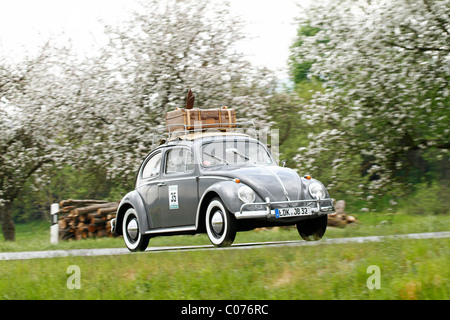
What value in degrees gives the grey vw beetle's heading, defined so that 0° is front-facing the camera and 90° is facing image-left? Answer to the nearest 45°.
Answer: approximately 315°

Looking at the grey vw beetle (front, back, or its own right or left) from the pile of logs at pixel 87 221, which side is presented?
back

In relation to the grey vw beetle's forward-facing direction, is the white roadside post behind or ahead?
behind

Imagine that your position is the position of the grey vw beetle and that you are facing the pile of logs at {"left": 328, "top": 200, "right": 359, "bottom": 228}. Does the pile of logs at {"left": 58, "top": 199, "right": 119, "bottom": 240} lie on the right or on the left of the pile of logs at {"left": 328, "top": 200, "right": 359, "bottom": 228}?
left

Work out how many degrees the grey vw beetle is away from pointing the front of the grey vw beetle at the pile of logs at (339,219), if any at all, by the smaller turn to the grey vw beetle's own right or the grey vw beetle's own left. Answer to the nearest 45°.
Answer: approximately 90° to the grey vw beetle's own left
